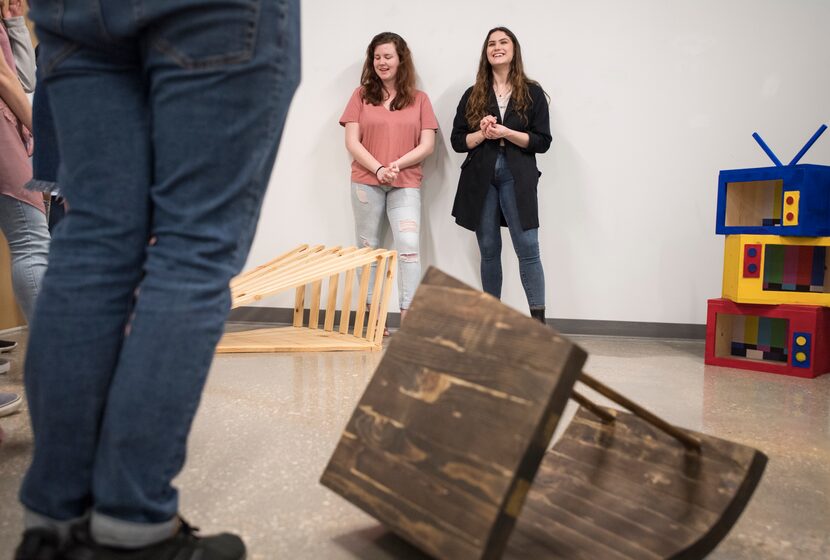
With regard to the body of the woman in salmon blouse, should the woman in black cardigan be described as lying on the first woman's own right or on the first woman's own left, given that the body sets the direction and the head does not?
on the first woman's own left

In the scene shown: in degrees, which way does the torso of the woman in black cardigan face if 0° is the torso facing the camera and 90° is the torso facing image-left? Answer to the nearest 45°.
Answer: approximately 0°

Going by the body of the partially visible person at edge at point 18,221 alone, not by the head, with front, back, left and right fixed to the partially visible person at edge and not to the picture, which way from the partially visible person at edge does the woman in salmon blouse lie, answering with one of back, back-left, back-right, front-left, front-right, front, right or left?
front-left

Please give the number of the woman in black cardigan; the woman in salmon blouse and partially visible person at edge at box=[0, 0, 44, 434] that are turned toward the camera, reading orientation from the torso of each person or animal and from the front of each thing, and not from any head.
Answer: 2

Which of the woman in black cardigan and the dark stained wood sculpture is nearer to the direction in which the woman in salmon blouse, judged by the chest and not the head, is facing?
the dark stained wood sculpture

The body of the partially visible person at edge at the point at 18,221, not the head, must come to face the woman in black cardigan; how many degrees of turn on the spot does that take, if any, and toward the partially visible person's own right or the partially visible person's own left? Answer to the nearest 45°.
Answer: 0° — they already face them

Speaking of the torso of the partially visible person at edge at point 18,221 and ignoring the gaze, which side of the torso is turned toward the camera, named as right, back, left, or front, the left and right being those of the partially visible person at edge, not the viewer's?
right

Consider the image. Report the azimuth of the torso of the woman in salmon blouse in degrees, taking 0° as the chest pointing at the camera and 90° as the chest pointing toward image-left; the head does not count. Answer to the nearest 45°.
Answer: approximately 0°

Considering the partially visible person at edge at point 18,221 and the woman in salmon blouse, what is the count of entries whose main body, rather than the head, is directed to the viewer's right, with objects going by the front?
1
